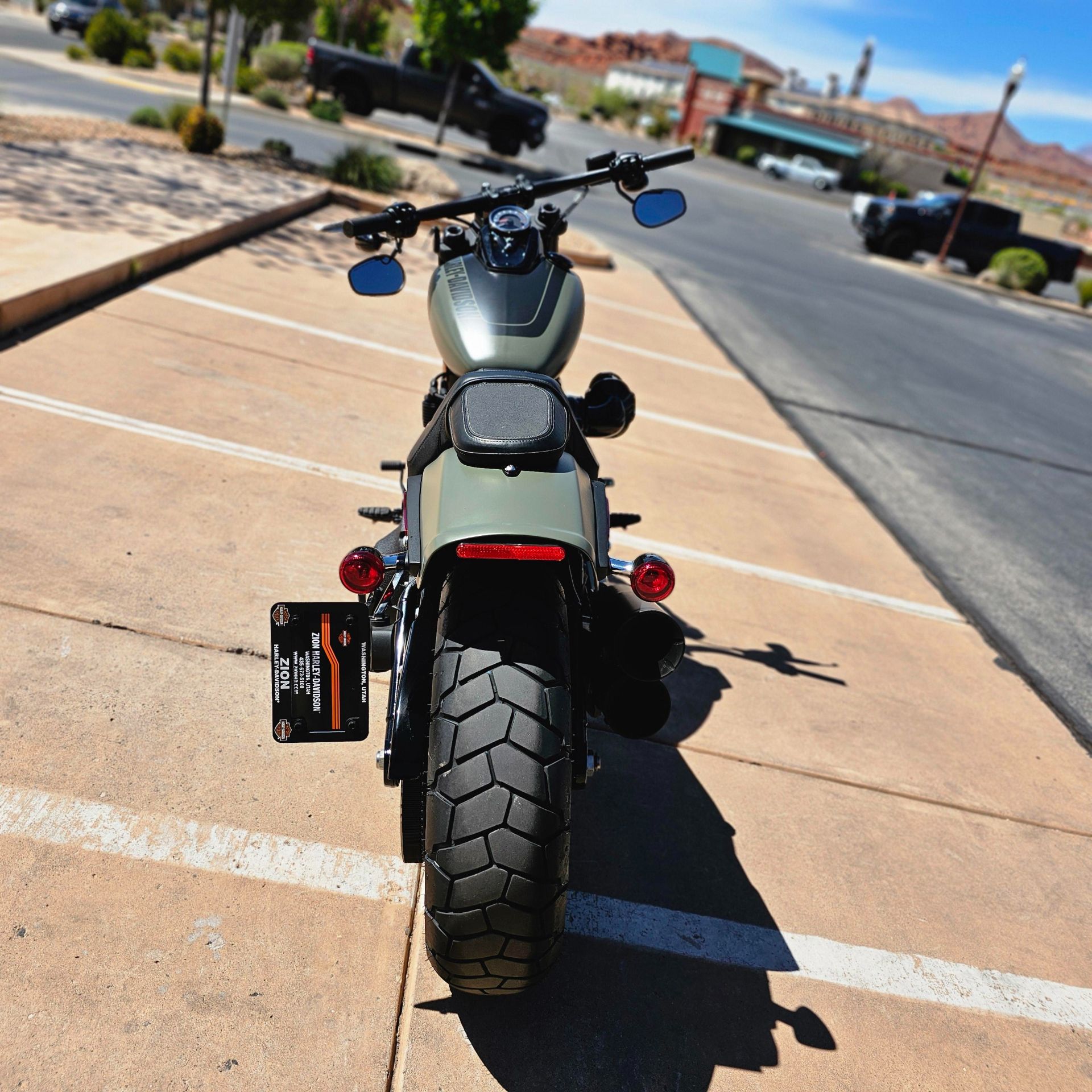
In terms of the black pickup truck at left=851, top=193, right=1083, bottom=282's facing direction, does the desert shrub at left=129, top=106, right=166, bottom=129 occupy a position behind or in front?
in front

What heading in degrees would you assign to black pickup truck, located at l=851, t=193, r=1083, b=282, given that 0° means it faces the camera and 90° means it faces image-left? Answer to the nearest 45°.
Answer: approximately 45°

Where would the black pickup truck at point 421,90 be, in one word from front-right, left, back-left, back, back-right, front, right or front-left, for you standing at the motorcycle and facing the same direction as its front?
front

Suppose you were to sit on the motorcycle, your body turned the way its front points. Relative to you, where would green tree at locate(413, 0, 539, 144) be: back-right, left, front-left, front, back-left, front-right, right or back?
front

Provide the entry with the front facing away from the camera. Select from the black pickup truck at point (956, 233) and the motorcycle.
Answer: the motorcycle

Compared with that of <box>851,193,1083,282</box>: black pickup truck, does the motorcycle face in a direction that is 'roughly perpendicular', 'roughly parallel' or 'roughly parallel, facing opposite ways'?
roughly perpendicular

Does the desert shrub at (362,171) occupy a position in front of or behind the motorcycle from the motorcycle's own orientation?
in front

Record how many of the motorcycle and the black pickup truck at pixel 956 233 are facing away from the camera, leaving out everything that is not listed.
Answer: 1

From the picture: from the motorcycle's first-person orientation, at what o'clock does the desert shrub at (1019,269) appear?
The desert shrub is roughly at 1 o'clock from the motorcycle.

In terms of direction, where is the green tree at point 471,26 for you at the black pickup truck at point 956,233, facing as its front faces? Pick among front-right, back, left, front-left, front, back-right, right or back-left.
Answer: front

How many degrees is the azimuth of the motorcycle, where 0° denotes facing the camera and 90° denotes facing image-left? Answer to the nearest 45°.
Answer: approximately 180°

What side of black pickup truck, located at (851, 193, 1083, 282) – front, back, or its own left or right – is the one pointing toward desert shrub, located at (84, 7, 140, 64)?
front

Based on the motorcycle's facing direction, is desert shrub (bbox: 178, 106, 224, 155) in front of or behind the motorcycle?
in front

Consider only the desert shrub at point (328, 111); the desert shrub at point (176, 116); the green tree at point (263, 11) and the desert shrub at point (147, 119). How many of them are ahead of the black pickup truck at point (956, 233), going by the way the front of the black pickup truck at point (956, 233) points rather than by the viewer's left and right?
4

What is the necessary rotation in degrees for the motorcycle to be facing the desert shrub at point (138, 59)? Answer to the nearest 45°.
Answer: approximately 45° to its left
